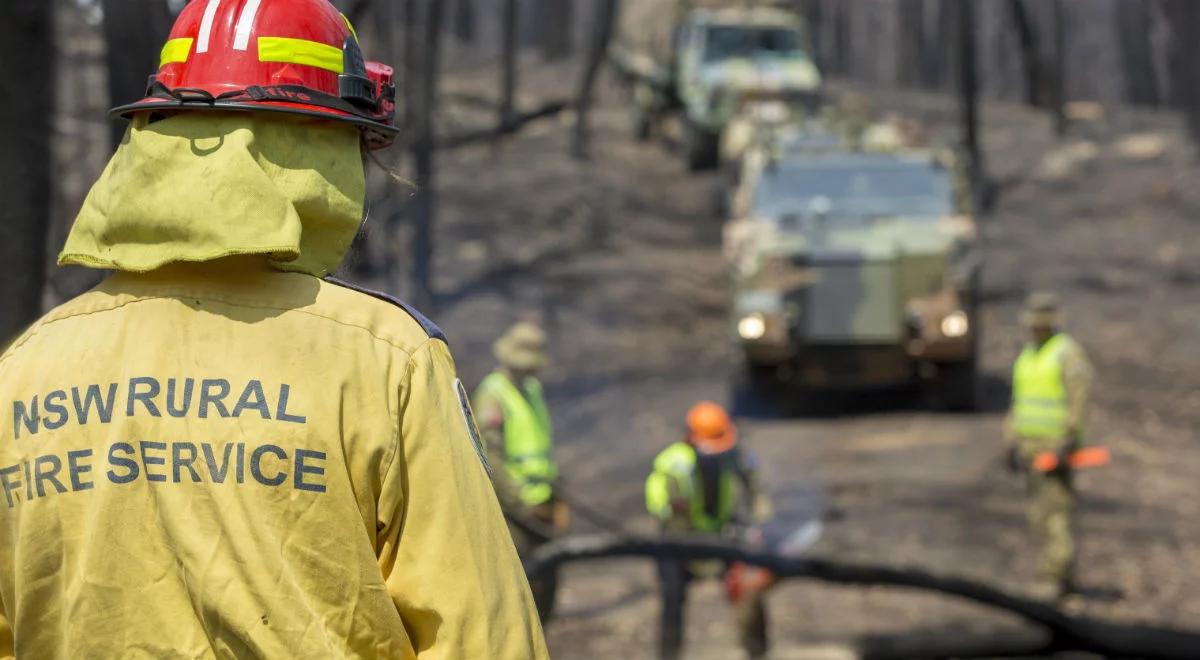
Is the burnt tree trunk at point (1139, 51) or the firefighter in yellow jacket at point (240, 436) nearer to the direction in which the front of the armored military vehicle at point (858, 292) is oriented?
the firefighter in yellow jacket

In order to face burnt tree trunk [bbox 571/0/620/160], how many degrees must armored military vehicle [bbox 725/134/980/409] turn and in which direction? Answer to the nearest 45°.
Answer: approximately 180°

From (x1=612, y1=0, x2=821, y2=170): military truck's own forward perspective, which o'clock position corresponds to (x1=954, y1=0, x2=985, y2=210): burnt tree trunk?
The burnt tree trunk is roughly at 10 o'clock from the military truck.

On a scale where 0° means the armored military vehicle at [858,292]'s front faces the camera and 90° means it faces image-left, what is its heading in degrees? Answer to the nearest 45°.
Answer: approximately 0°

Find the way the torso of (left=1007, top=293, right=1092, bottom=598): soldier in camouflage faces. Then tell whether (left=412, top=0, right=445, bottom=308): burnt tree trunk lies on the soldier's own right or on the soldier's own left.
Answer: on the soldier's own right

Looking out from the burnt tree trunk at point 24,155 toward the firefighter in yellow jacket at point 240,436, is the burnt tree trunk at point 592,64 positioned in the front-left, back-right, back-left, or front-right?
back-left

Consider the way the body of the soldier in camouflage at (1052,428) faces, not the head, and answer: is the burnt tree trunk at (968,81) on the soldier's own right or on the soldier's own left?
on the soldier's own right

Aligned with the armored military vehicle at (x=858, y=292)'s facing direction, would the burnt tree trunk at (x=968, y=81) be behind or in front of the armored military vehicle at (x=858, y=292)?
behind

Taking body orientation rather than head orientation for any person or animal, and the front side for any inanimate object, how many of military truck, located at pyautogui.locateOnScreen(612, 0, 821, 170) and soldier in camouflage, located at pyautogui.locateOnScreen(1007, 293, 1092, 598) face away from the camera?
0

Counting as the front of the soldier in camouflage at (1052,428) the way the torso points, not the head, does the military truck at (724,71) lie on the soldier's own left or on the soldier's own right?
on the soldier's own right

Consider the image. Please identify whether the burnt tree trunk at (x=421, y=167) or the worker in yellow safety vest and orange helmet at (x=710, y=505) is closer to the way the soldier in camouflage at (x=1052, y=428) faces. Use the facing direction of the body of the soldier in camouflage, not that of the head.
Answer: the worker in yellow safety vest and orange helmet

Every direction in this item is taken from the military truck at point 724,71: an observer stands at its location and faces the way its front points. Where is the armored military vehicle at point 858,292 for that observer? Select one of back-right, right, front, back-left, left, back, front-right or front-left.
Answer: front-right
